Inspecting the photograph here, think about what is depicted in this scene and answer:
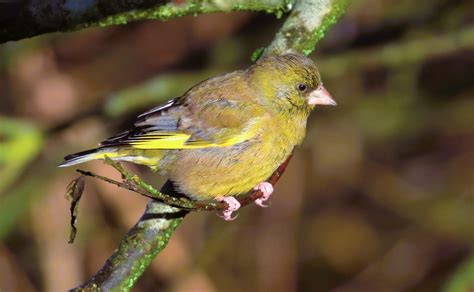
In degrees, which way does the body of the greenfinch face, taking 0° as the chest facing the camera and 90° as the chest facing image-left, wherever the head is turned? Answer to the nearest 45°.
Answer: approximately 270°
